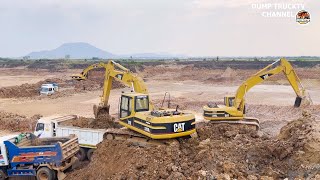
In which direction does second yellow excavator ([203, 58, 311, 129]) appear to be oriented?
to the viewer's right

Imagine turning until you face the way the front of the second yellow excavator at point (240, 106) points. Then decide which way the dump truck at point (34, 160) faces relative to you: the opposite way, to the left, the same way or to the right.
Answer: the opposite way

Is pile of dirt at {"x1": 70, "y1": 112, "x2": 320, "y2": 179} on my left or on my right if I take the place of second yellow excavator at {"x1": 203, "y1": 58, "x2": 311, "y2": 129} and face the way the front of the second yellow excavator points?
on my right

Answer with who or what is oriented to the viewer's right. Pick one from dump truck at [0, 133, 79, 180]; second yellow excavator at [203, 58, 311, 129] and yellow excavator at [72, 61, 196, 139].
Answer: the second yellow excavator

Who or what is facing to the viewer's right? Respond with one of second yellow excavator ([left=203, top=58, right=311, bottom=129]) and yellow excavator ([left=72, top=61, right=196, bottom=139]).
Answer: the second yellow excavator

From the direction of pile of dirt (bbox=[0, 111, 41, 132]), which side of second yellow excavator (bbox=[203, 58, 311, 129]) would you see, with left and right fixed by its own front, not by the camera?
back

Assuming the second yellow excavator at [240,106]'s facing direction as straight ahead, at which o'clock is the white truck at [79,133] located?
The white truck is roughly at 5 o'clock from the second yellow excavator.

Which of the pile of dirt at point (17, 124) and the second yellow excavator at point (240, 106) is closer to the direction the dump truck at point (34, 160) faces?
the pile of dirt

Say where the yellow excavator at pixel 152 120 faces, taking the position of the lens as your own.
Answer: facing away from the viewer and to the left of the viewer

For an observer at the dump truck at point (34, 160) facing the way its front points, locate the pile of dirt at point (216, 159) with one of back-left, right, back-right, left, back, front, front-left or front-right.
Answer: back
